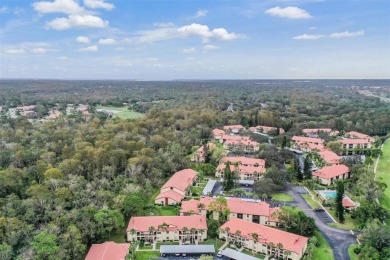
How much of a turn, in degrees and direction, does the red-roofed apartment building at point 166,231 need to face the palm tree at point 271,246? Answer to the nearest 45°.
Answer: approximately 90° to its left

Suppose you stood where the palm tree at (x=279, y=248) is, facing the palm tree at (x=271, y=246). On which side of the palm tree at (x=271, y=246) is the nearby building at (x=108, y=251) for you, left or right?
left

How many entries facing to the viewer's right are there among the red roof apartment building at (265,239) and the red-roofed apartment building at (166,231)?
0

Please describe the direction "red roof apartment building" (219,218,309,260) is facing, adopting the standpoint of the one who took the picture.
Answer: facing the viewer and to the left of the viewer

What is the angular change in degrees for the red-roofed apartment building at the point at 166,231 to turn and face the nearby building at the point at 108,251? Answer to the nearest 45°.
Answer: approximately 45° to its right

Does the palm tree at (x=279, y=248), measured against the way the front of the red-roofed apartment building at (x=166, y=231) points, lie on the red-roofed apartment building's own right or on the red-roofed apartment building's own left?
on the red-roofed apartment building's own left

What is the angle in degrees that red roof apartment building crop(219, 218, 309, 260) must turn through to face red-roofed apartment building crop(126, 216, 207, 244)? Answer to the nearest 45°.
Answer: approximately 45° to its right

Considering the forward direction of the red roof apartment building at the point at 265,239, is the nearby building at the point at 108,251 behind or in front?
in front

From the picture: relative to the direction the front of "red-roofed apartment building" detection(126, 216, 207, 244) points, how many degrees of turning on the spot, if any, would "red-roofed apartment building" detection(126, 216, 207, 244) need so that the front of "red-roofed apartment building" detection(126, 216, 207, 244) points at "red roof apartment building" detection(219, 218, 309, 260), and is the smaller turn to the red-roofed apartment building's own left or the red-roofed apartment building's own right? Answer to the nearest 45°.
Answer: approximately 90° to the red-roofed apartment building's own left

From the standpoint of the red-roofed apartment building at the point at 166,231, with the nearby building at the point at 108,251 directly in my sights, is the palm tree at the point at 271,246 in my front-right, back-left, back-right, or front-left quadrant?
back-left

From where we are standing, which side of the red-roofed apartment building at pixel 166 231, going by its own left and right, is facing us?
front
